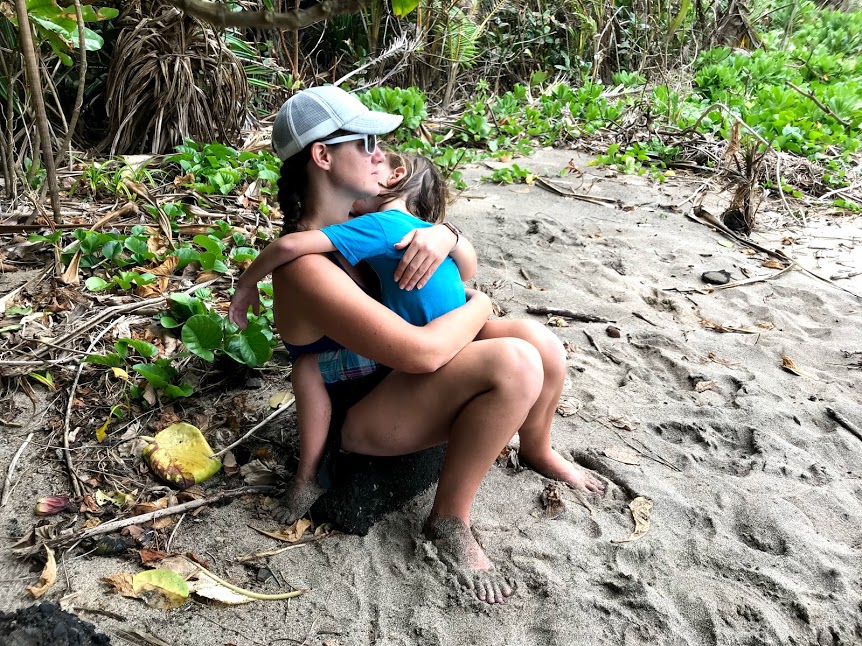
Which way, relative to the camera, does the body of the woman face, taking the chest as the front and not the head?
to the viewer's right

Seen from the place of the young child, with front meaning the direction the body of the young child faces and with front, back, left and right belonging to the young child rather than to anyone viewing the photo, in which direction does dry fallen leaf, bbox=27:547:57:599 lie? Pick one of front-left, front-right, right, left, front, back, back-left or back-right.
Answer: front-left

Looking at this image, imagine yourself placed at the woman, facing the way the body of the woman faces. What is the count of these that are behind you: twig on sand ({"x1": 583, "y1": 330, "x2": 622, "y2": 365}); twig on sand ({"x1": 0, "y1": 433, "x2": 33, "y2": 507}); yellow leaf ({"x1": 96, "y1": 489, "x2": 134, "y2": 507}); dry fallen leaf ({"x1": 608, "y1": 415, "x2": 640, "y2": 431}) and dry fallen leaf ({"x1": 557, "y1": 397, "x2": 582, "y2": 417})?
2

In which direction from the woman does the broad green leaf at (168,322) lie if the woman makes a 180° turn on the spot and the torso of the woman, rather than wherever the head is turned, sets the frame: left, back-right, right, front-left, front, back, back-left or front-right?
front-right

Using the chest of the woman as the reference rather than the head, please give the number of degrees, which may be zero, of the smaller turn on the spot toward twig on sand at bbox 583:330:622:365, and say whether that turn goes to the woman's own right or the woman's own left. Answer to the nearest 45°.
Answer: approximately 45° to the woman's own left

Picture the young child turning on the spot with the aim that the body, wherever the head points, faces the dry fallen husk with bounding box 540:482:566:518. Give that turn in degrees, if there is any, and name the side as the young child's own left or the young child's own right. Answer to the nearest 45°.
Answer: approximately 180°

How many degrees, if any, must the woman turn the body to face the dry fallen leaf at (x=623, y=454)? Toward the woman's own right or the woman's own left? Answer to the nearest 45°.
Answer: approximately 45° to the woman's own left

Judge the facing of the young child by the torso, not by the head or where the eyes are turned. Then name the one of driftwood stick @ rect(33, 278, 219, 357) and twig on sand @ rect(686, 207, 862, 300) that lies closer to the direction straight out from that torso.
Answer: the driftwood stick

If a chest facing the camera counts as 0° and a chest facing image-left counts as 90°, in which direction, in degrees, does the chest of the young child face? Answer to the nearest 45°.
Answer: approximately 90°

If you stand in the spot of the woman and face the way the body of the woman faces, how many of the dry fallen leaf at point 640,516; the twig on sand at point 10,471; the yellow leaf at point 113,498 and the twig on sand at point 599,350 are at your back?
2

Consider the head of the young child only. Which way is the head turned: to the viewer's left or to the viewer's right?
to the viewer's left

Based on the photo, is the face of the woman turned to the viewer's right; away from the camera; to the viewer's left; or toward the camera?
to the viewer's right

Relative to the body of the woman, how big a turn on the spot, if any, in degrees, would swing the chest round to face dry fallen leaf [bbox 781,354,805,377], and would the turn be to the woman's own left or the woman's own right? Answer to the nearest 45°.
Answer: approximately 45° to the woman's own left
